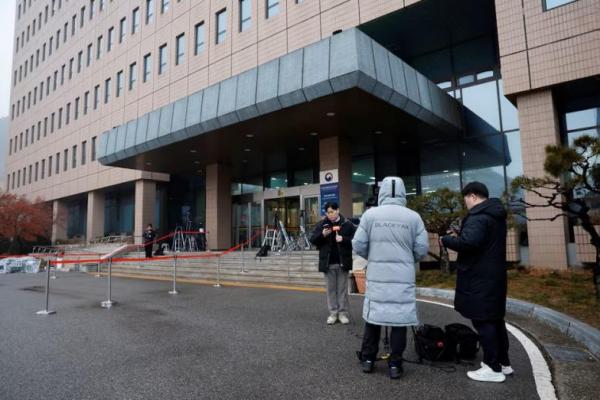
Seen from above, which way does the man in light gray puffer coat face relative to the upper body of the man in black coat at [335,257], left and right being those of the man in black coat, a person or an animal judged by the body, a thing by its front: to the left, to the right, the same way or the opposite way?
the opposite way

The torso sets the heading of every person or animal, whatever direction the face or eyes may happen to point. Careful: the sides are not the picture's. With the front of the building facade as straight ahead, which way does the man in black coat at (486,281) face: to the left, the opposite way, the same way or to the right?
to the right

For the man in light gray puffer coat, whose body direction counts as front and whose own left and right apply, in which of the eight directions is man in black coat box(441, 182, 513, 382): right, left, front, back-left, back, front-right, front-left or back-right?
right

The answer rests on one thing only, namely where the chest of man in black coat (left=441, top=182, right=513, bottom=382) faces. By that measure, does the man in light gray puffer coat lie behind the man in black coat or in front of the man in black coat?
in front

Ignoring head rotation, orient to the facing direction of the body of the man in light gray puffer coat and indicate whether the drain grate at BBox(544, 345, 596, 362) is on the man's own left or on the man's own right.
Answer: on the man's own right

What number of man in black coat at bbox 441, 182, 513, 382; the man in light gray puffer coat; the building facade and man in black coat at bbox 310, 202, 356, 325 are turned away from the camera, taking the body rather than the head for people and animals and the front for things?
1

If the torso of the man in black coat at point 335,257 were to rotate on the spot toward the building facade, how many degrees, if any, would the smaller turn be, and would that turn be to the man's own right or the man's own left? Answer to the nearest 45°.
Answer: approximately 180°

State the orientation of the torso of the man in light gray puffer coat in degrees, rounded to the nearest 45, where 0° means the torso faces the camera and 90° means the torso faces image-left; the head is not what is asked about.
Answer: approximately 180°

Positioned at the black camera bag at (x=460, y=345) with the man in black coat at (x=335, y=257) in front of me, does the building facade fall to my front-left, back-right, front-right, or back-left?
front-right

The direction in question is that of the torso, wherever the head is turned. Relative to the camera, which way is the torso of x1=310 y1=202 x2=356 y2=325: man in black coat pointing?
toward the camera

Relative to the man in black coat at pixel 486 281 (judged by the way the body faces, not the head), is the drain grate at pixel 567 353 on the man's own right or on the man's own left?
on the man's own right

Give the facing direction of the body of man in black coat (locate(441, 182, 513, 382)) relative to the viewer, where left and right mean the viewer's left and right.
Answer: facing to the left of the viewer

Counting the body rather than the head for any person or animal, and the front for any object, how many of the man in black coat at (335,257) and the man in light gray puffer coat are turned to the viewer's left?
0

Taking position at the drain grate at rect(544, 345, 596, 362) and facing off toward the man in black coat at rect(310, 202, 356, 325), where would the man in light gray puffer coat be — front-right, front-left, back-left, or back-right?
front-left

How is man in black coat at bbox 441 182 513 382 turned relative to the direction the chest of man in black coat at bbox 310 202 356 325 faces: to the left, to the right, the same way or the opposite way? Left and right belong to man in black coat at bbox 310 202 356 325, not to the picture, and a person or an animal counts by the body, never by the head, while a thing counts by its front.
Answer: to the right

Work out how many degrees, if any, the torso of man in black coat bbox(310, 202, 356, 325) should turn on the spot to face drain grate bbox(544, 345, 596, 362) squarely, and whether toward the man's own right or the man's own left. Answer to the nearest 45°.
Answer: approximately 45° to the man's own left

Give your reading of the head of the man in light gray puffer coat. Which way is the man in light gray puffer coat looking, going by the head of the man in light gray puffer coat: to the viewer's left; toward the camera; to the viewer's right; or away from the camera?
away from the camera
